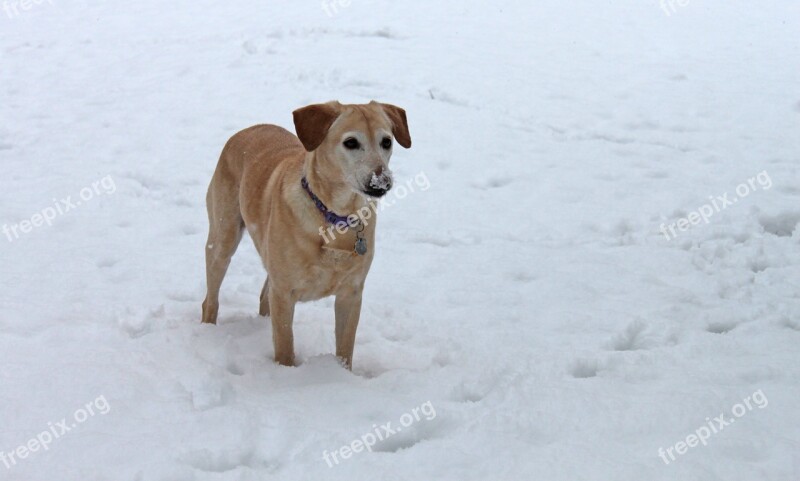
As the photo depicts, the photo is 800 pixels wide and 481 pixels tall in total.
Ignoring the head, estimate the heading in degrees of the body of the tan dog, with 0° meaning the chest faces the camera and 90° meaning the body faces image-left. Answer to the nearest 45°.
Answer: approximately 315°
